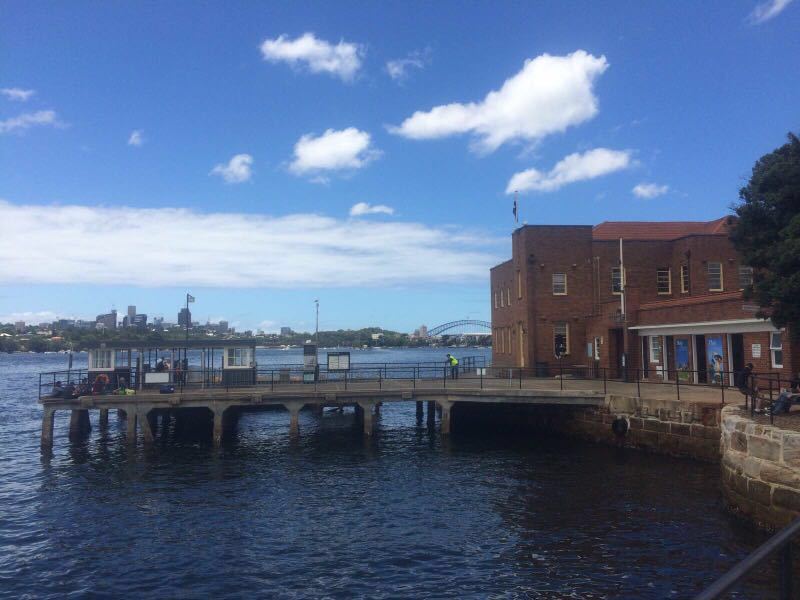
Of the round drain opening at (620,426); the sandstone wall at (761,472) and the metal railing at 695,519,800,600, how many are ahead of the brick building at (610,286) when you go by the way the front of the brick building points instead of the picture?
3

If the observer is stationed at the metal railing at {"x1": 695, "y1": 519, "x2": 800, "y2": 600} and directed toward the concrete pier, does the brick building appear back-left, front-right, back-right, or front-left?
front-right

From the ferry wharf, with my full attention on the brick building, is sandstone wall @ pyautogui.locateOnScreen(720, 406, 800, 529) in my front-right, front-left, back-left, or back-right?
front-right

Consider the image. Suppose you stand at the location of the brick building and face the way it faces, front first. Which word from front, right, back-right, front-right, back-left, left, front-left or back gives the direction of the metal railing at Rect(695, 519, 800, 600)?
front

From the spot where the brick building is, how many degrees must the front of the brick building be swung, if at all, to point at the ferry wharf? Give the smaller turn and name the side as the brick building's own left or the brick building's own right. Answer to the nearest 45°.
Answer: approximately 45° to the brick building's own right

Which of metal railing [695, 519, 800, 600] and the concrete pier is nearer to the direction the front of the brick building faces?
the metal railing

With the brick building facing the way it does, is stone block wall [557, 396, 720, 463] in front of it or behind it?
in front

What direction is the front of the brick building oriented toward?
toward the camera

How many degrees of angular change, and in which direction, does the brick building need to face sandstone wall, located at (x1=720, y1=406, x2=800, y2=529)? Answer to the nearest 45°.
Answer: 0° — it already faces it

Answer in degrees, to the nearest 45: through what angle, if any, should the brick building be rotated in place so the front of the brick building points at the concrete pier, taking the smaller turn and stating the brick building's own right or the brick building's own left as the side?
approximately 45° to the brick building's own right

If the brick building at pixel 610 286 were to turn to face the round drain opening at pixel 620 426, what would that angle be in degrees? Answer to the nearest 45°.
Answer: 0° — it already faces it

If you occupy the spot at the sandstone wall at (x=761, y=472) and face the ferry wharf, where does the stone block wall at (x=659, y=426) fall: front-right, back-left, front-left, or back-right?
front-right
